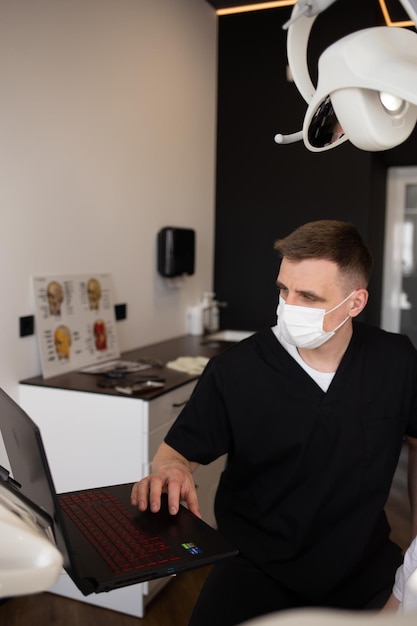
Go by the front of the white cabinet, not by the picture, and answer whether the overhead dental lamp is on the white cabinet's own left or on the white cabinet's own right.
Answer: on the white cabinet's own right

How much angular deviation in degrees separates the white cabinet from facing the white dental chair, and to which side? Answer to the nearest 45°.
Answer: approximately 90° to its right

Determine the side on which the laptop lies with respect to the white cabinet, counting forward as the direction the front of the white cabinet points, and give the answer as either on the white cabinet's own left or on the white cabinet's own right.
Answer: on the white cabinet's own right

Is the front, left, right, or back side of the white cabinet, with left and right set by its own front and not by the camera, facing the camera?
right
